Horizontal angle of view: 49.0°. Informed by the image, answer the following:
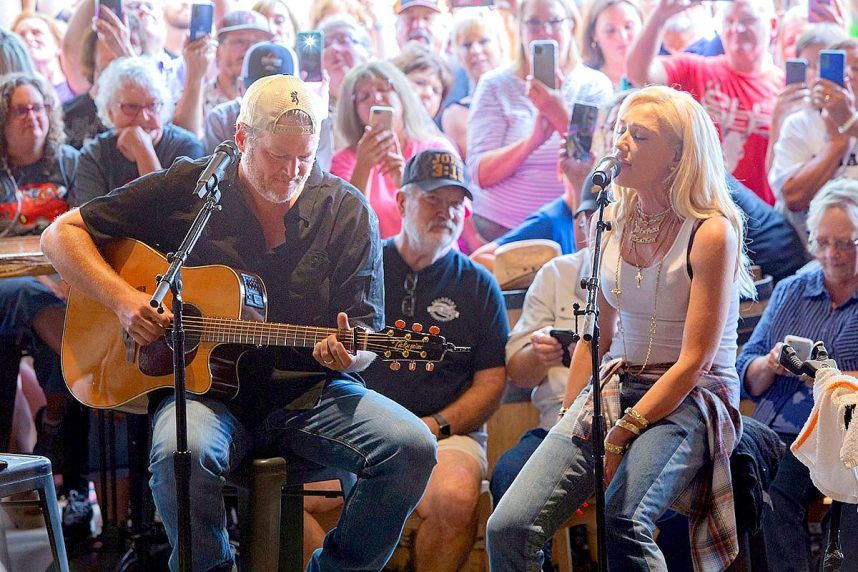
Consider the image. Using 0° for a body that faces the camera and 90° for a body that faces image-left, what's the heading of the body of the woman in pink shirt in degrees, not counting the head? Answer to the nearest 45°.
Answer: approximately 0°

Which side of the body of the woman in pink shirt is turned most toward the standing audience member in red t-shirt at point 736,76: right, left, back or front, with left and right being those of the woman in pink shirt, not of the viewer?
left

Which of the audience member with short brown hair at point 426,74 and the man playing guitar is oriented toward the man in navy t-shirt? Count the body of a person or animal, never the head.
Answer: the audience member with short brown hair

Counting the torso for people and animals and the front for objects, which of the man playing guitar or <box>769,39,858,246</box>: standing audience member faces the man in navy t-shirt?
the standing audience member

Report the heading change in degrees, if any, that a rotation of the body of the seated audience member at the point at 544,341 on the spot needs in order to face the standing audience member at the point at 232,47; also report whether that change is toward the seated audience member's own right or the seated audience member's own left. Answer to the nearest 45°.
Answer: approximately 135° to the seated audience member's own right

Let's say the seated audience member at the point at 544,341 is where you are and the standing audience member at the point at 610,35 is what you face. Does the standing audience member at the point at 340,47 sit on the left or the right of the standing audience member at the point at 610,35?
left

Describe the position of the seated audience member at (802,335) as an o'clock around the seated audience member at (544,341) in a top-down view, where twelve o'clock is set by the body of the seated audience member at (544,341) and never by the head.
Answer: the seated audience member at (802,335) is roughly at 9 o'clock from the seated audience member at (544,341).

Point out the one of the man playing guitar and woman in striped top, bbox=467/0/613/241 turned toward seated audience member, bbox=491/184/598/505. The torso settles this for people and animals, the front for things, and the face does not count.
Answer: the woman in striped top
